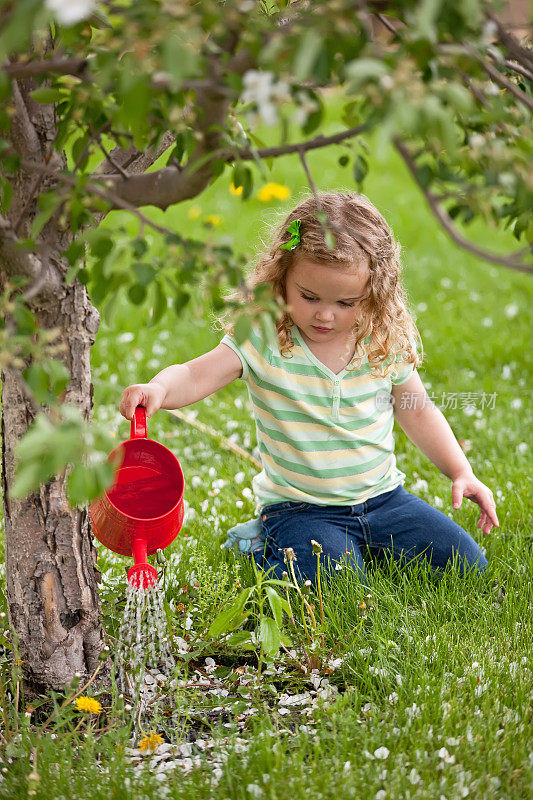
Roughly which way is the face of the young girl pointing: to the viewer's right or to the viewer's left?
to the viewer's left

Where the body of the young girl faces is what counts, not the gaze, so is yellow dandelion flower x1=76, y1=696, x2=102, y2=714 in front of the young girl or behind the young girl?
in front

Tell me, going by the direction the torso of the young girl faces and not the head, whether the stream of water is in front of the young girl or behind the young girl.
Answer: in front

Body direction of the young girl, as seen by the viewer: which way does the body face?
toward the camera
